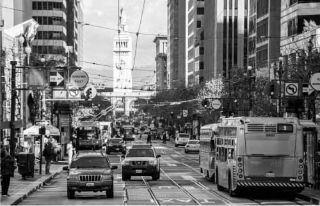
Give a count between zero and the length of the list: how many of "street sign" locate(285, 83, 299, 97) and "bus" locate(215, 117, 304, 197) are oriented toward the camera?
1

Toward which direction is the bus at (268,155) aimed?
away from the camera

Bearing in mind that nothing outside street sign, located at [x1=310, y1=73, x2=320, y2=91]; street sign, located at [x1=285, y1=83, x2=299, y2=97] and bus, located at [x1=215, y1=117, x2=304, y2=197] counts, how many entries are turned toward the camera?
2

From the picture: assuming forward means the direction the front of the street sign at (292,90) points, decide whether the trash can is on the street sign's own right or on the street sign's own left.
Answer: on the street sign's own right

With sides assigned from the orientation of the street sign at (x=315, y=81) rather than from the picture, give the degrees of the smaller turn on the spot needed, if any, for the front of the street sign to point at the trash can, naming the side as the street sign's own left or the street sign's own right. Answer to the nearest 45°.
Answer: approximately 90° to the street sign's own right

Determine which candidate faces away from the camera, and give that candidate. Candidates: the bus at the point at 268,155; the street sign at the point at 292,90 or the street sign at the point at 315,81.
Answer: the bus

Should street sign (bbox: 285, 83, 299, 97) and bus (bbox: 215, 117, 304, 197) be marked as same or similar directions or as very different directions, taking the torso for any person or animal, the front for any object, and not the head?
very different directions

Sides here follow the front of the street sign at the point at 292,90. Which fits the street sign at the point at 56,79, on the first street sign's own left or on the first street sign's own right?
on the first street sign's own right

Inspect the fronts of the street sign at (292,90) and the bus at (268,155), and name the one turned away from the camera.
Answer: the bus

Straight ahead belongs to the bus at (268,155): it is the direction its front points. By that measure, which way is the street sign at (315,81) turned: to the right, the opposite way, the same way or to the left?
the opposite way
